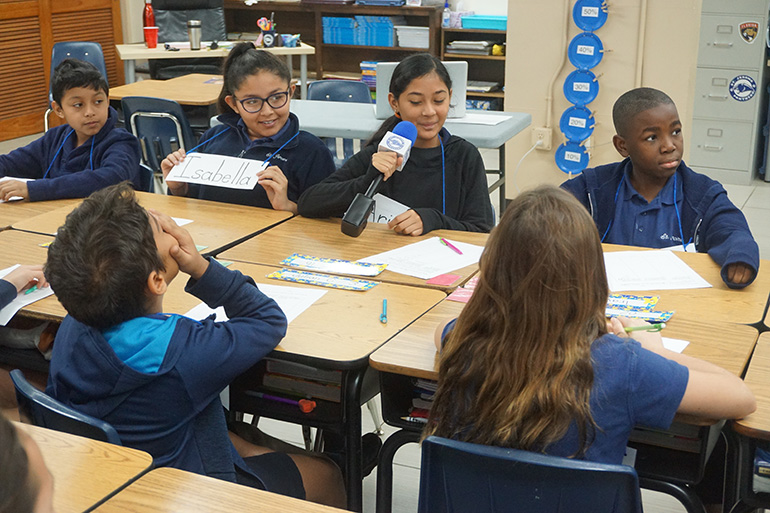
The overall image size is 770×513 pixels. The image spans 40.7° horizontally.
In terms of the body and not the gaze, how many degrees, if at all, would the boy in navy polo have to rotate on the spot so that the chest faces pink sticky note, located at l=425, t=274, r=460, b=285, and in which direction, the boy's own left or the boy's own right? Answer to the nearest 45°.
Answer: approximately 45° to the boy's own right

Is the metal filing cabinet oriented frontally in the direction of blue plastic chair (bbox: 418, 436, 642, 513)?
yes

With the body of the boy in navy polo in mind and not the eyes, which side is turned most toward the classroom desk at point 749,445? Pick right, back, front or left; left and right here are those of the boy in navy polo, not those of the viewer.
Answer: front

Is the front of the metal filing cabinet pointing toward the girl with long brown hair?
yes

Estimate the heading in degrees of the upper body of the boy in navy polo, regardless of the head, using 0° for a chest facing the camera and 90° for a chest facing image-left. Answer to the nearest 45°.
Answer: approximately 0°

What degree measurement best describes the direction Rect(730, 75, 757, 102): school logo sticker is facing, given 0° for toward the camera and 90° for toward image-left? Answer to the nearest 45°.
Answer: approximately 0°

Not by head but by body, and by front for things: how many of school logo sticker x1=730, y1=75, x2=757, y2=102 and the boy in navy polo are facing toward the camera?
2
